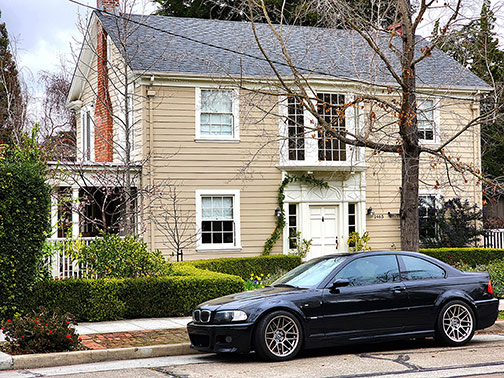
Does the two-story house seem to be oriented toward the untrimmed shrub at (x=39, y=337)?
yes

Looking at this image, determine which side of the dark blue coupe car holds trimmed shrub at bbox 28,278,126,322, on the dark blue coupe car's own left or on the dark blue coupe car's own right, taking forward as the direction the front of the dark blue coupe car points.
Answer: on the dark blue coupe car's own right

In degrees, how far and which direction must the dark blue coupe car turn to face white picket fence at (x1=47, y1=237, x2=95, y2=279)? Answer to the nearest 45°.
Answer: approximately 90° to its right

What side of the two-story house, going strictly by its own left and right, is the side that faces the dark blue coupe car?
front

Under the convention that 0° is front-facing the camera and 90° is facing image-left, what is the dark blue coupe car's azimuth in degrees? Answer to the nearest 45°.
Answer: approximately 45°

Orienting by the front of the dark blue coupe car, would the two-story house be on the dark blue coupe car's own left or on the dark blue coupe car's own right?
on the dark blue coupe car's own right

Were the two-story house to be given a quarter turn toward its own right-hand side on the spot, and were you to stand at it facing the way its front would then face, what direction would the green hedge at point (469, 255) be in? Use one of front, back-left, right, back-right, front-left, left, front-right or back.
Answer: back

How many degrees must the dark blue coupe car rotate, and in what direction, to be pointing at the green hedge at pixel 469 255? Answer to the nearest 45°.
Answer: approximately 135° to its right

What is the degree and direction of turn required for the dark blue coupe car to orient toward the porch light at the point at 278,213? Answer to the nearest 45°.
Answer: approximately 135° to its right

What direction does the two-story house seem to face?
toward the camera

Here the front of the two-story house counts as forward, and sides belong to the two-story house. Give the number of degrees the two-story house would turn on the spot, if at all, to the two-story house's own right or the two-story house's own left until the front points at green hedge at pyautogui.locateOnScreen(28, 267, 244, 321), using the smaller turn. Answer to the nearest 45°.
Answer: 0° — it already faces it

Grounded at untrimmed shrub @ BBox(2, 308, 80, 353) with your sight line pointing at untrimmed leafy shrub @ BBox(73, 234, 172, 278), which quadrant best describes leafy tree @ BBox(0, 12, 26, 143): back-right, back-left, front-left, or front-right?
front-left

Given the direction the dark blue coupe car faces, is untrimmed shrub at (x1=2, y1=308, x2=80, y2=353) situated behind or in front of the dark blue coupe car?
in front

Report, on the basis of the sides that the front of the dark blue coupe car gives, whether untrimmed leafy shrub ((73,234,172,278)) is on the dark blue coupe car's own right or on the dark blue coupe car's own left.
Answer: on the dark blue coupe car's own right

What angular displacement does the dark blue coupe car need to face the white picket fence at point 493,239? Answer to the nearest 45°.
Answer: approximately 135° to its right

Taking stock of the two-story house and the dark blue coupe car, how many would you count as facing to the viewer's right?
0

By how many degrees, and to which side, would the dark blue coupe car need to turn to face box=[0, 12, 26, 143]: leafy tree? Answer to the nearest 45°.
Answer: approximately 90° to its right

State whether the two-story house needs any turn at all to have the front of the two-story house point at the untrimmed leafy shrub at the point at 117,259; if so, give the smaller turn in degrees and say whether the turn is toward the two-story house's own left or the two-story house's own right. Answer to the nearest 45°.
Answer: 0° — it already faces it
